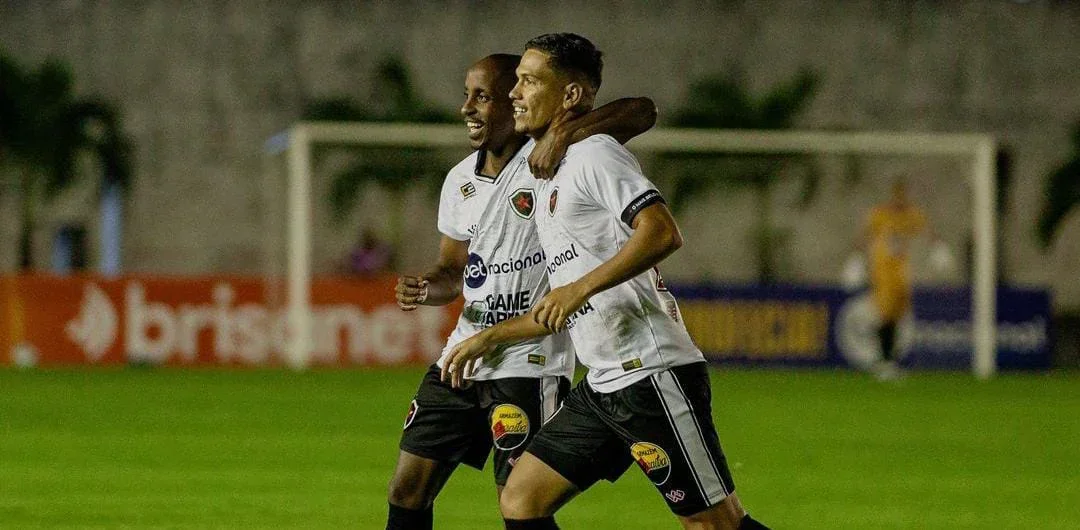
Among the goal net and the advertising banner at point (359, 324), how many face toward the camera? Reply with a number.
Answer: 2

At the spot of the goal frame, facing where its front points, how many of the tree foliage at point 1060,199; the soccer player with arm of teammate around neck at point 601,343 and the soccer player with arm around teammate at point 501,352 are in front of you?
2

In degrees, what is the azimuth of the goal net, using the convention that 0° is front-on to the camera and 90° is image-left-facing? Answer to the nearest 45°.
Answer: approximately 0°

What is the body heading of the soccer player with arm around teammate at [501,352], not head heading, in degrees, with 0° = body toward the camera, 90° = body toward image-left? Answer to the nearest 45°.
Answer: approximately 45°

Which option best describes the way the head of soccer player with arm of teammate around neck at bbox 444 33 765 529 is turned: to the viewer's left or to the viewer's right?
to the viewer's left

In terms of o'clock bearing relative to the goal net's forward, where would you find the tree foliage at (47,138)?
The tree foliage is roughly at 4 o'clock from the goal net.

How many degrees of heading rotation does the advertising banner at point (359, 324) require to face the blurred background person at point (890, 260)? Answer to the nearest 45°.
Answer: approximately 90° to its left

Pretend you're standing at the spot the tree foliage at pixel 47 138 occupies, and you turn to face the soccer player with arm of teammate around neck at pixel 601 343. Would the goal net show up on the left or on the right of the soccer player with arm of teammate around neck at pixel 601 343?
left

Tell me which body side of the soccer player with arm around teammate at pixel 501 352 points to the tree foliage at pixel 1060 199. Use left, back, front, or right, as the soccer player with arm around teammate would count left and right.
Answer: back

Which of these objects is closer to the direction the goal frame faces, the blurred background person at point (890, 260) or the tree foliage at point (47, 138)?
the blurred background person

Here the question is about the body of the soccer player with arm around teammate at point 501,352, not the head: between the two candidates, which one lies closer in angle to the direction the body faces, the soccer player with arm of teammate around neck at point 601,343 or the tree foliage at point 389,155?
the soccer player with arm of teammate around neck
